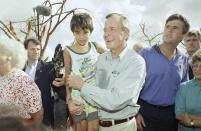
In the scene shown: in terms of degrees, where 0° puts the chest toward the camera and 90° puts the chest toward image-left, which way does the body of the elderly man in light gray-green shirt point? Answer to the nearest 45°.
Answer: approximately 45°

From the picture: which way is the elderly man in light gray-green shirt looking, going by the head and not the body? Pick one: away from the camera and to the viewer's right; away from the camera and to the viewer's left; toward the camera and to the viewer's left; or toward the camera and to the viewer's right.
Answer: toward the camera and to the viewer's left

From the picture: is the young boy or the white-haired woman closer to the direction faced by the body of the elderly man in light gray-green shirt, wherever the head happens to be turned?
the white-haired woman

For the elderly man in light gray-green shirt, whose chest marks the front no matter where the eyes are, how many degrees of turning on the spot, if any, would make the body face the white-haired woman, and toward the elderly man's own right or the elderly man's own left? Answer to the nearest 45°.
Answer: approximately 45° to the elderly man's own right

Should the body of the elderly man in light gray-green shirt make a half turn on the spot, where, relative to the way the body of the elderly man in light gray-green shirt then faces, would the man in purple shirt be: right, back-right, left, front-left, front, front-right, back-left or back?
front

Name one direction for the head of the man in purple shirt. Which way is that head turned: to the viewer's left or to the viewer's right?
to the viewer's left

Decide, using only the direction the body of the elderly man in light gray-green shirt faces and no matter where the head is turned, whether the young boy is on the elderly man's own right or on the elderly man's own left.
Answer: on the elderly man's own right
